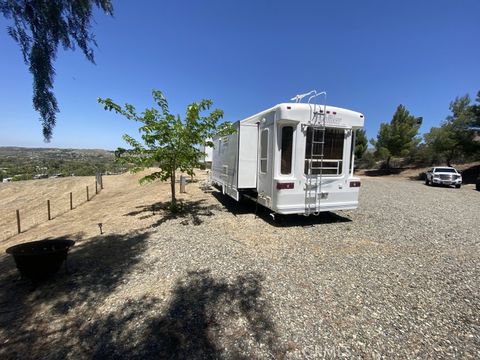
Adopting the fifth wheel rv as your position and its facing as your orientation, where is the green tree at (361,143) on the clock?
The green tree is roughly at 2 o'clock from the fifth wheel rv.

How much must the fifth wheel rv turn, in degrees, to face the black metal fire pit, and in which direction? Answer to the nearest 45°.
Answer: approximately 90° to its left

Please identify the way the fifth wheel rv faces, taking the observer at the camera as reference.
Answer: facing away from the viewer and to the left of the viewer

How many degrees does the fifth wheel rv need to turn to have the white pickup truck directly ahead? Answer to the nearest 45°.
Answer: approximately 90° to its right

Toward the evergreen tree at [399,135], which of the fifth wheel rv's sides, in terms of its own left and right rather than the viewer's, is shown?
right

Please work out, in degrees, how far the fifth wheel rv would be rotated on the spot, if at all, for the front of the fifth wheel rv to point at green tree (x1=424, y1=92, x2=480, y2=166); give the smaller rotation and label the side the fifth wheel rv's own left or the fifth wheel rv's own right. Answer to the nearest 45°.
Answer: approximately 90° to the fifth wheel rv's own right

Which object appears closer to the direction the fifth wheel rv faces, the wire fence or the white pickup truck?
the wire fence
